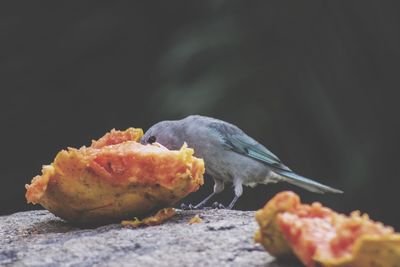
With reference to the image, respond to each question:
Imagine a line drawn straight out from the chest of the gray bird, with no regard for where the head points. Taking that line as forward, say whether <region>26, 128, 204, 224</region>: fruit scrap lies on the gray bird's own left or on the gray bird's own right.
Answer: on the gray bird's own left

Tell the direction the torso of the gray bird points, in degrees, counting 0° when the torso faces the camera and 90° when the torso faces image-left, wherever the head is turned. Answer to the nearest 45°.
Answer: approximately 90°
